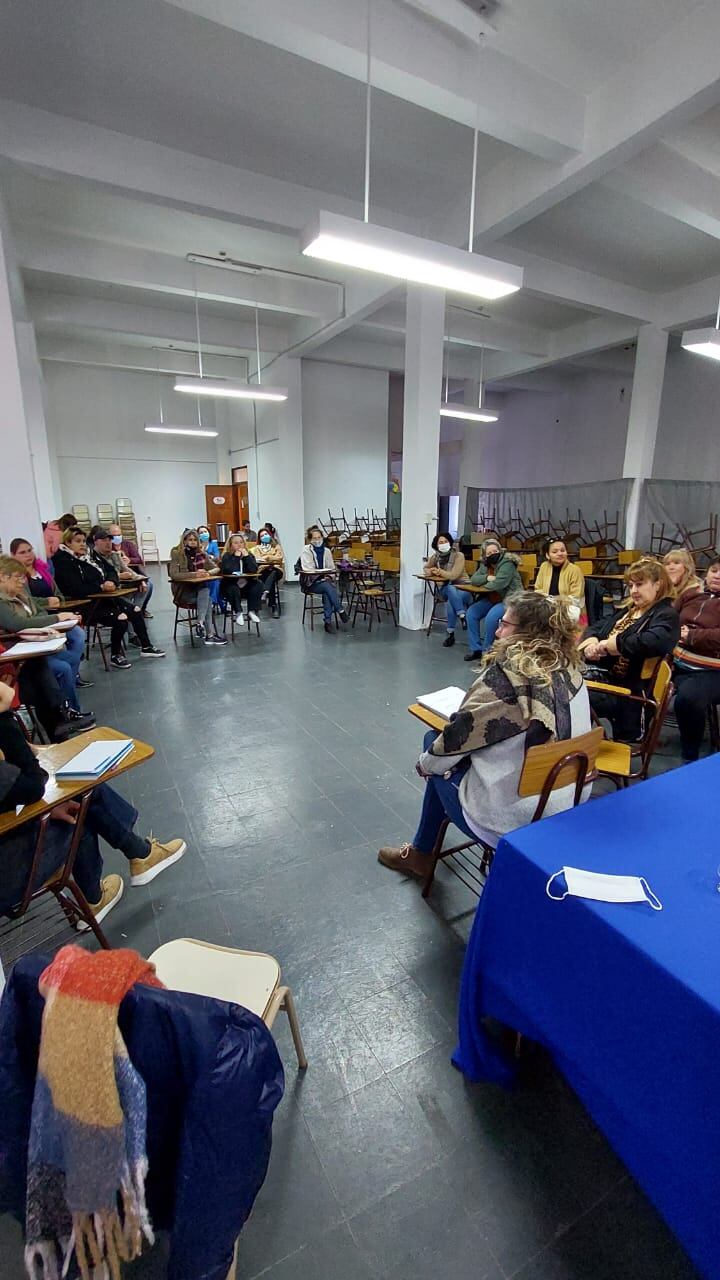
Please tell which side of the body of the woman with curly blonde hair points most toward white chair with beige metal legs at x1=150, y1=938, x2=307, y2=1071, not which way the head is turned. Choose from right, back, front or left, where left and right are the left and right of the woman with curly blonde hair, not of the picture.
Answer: left

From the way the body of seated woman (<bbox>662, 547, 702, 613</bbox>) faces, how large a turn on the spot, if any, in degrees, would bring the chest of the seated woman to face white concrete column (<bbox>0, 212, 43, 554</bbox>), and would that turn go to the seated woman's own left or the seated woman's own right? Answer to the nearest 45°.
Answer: approximately 45° to the seated woman's own right

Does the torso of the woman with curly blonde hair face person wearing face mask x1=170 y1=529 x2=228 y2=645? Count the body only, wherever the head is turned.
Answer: yes

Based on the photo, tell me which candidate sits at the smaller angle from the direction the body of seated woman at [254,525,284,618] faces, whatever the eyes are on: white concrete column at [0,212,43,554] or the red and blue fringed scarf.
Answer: the red and blue fringed scarf

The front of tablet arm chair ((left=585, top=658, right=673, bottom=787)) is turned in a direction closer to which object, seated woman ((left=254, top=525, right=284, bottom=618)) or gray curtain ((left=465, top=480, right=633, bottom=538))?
the seated woman

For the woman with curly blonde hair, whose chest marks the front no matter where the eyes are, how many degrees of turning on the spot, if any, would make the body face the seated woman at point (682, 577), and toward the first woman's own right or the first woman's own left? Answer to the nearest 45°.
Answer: approximately 90° to the first woman's own right

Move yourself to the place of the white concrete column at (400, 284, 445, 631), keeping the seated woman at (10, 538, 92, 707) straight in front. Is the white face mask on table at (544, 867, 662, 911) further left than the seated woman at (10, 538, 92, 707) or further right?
left

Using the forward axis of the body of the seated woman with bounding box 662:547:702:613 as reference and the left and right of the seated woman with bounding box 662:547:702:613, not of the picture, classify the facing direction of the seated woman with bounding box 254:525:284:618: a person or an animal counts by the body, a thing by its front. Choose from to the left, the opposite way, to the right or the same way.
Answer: to the left

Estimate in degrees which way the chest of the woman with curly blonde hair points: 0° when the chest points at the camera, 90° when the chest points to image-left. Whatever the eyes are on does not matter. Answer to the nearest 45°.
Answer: approximately 135°

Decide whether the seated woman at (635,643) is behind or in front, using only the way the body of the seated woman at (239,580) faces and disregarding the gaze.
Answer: in front

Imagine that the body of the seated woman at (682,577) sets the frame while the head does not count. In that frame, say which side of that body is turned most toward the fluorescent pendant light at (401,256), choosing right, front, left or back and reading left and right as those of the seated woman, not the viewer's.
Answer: front

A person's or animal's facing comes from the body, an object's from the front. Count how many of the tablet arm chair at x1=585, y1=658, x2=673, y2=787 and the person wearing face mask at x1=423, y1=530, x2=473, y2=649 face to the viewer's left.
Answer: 1

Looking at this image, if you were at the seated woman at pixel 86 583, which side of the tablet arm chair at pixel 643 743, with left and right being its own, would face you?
front

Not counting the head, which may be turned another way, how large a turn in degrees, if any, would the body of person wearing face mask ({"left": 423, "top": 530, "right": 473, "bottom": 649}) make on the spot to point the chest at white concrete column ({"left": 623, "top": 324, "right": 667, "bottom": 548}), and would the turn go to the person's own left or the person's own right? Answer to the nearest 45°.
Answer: approximately 135° to the person's own left
